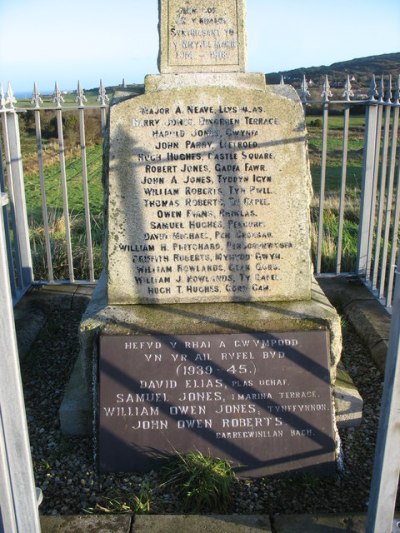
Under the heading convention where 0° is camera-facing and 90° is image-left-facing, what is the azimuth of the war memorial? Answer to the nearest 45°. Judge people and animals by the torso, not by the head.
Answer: approximately 0°

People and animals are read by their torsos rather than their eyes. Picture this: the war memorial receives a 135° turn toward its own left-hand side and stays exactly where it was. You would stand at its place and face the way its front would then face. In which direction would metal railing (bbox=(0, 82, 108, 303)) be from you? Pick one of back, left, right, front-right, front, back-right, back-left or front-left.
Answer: left
